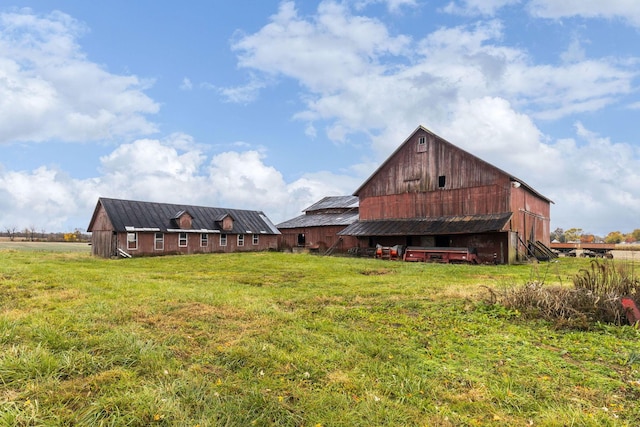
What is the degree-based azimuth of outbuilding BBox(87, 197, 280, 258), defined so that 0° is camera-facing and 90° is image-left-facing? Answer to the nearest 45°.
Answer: approximately 315°

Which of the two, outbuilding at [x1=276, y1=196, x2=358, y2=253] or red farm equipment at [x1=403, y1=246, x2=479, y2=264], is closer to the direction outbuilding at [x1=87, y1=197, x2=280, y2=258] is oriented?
the red farm equipment

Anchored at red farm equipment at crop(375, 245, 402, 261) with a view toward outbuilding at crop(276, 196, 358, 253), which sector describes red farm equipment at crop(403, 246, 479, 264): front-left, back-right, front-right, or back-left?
back-right
